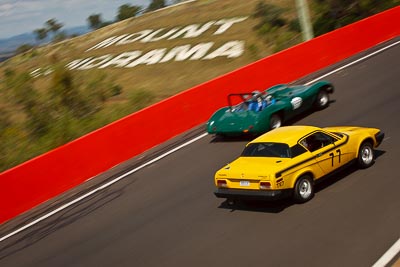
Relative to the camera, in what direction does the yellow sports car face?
facing away from the viewer and to the right of the viewer

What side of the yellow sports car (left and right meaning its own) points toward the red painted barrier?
left
